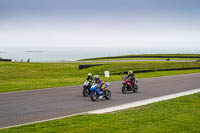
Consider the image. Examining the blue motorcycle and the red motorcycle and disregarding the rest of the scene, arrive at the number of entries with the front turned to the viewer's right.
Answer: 0

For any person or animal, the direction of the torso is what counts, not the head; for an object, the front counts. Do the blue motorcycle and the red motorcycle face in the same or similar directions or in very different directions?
same or similar directions

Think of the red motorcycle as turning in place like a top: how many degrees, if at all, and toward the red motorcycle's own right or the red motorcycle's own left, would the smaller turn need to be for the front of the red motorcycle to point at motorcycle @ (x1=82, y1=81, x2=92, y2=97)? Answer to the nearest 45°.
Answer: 0° — it already faces it

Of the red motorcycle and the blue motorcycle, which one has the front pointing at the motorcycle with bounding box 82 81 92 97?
the red motorcycle

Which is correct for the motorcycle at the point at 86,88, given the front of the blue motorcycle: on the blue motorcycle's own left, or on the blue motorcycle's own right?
on the blue motorcycle's own right

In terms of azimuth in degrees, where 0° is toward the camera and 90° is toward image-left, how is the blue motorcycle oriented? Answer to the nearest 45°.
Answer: approximately 45°

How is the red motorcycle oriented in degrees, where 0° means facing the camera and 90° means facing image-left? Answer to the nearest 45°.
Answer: approximately 45°

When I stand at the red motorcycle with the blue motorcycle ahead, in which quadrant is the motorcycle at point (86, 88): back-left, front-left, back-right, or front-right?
front-right

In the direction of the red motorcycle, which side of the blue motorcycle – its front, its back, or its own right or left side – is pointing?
back

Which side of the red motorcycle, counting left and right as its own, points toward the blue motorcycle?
front
